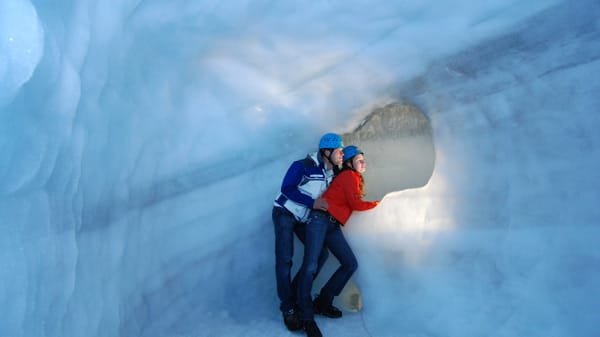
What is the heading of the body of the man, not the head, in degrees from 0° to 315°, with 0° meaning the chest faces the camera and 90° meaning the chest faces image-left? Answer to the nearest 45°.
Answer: approximately 270°
